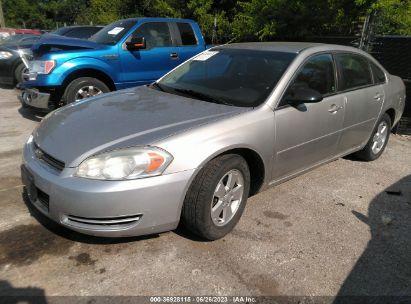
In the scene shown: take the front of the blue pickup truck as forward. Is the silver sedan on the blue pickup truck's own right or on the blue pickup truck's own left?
on the blue pickup truck's own left

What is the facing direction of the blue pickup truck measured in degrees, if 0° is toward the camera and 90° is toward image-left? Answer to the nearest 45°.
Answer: approximately 45°

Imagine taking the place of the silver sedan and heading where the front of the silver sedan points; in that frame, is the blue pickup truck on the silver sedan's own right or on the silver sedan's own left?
on the silver sedan's own right

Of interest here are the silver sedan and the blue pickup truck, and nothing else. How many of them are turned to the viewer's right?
0
